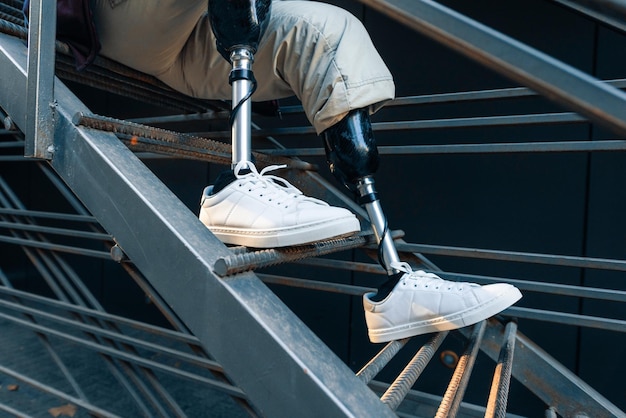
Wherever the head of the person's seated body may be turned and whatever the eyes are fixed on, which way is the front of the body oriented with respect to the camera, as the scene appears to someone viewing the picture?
to the viewer's right
